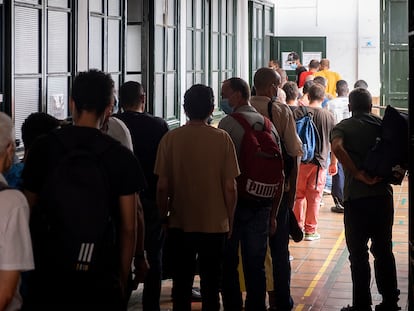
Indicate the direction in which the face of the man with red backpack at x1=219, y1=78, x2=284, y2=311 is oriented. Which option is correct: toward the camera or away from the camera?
away from the camera

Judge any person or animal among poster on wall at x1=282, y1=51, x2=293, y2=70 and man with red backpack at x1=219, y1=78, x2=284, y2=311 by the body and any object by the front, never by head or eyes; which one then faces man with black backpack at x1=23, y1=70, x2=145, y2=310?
the poster on wall

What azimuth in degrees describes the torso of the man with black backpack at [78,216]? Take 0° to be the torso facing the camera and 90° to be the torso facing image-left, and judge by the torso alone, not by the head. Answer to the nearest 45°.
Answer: approximately 180°

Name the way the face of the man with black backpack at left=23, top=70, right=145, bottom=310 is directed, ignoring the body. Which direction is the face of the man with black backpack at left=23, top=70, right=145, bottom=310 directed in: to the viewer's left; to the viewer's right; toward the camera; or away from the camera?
away from the camera

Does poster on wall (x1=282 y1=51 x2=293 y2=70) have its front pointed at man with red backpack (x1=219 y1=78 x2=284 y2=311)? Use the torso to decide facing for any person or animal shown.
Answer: yes

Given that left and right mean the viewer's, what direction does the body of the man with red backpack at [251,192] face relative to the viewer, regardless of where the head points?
facing away from the viewer and to the left of the viewer

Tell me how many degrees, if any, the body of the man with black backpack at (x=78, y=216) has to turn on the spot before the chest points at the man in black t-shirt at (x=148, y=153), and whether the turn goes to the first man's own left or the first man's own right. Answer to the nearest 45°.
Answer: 0° — they already face them

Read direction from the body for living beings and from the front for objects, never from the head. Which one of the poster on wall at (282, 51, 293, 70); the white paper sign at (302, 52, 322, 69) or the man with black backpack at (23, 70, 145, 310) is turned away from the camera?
the man with black backpack

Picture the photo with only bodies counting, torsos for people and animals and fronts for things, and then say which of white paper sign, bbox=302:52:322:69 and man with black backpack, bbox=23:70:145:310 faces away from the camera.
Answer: the man with black backpack

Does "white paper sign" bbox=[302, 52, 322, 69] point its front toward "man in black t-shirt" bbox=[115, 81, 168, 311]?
yes

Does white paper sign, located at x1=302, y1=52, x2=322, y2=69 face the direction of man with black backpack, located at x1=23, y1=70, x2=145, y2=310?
yes

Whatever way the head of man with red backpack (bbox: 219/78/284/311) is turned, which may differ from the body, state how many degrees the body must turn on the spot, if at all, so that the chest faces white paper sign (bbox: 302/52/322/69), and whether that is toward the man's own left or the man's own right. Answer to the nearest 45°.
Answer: approximately 45° to the man's own right
